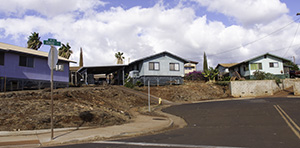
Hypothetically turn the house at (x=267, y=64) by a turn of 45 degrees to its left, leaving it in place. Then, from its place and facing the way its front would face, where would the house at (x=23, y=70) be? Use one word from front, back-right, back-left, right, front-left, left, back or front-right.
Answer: right

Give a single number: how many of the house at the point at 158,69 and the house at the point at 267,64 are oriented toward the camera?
2

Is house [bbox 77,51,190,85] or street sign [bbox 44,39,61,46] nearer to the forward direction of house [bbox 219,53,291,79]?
the street sign

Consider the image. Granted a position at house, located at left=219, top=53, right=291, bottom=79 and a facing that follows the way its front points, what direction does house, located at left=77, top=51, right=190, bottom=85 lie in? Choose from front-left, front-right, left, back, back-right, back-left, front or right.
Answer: front-right

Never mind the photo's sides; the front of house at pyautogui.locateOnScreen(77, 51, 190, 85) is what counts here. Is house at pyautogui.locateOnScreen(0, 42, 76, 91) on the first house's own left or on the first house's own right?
on the first house's own right

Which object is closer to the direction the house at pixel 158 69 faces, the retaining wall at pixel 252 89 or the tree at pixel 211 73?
the retaining wall

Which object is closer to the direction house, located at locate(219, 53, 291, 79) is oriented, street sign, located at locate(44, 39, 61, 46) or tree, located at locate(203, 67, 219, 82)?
the street sign

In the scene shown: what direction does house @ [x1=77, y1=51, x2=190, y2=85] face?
toward the camera

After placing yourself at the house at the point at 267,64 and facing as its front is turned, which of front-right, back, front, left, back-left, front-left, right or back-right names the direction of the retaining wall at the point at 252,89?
front

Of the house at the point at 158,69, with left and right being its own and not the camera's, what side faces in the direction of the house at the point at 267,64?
left

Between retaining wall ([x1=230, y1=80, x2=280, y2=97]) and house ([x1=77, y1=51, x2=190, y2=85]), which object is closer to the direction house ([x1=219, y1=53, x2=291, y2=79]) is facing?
the retaining wall

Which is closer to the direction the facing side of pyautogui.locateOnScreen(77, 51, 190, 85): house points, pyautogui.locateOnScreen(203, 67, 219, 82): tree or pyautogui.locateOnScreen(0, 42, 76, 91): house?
the house
